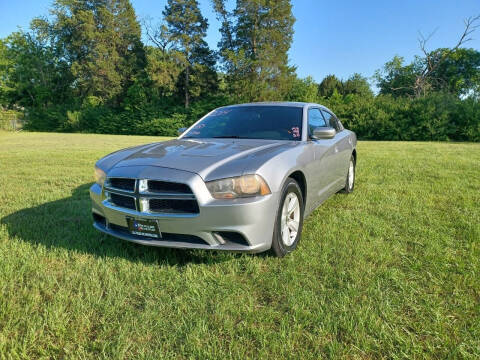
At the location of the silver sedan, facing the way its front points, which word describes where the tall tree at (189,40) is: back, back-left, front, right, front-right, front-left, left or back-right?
back-right

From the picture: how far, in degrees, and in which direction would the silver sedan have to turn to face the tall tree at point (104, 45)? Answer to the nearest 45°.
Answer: approximately 135° to its right

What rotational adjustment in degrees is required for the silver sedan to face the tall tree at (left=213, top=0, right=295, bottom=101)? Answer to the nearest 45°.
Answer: approximately 135° to its right

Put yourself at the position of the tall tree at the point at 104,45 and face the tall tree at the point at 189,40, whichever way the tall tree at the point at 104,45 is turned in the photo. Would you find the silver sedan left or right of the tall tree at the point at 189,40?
right

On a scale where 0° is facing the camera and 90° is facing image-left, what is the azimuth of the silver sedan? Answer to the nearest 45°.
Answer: approximately 45°
